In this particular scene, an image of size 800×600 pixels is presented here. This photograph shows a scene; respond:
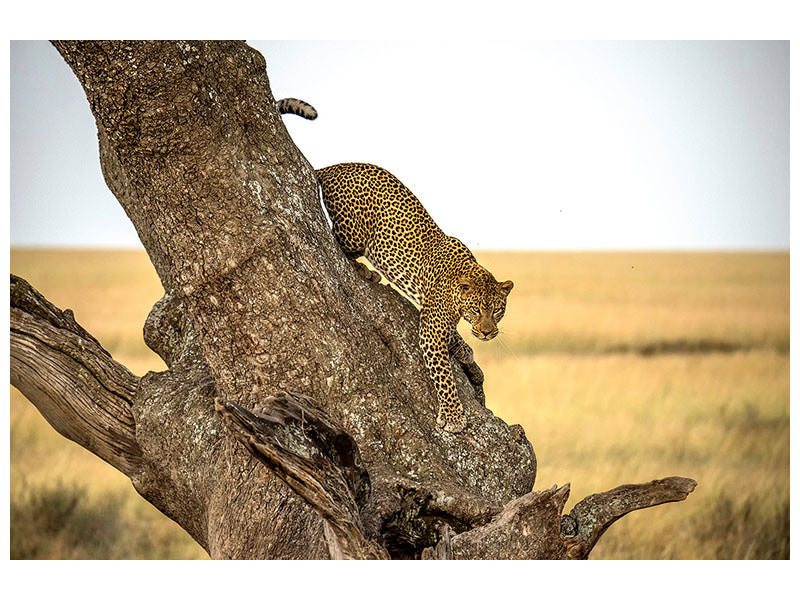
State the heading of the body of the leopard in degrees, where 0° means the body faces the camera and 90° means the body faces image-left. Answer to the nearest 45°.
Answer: approximately 315°
